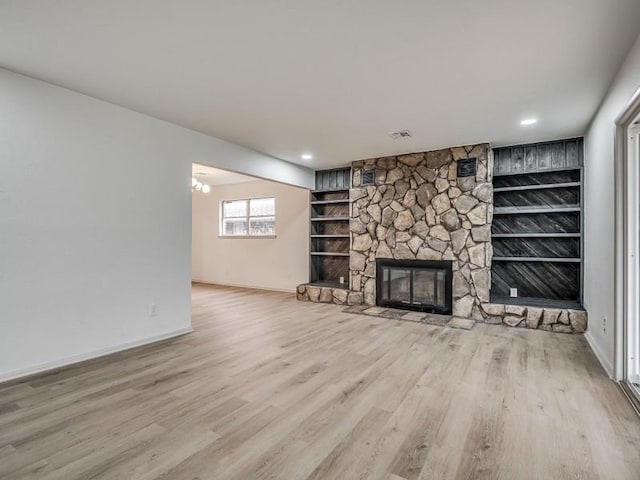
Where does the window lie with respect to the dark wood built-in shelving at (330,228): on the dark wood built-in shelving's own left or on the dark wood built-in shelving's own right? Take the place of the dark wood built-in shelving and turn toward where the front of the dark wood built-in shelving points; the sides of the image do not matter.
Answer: on the dark wood built-in shelving's own right

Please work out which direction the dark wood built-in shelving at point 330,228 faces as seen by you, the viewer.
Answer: facing the viewer and to the left of the viewer

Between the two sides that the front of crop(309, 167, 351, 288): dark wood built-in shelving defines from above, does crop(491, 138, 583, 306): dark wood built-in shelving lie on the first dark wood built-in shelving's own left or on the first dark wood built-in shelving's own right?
on the first dark wood built-in shelving's own left
